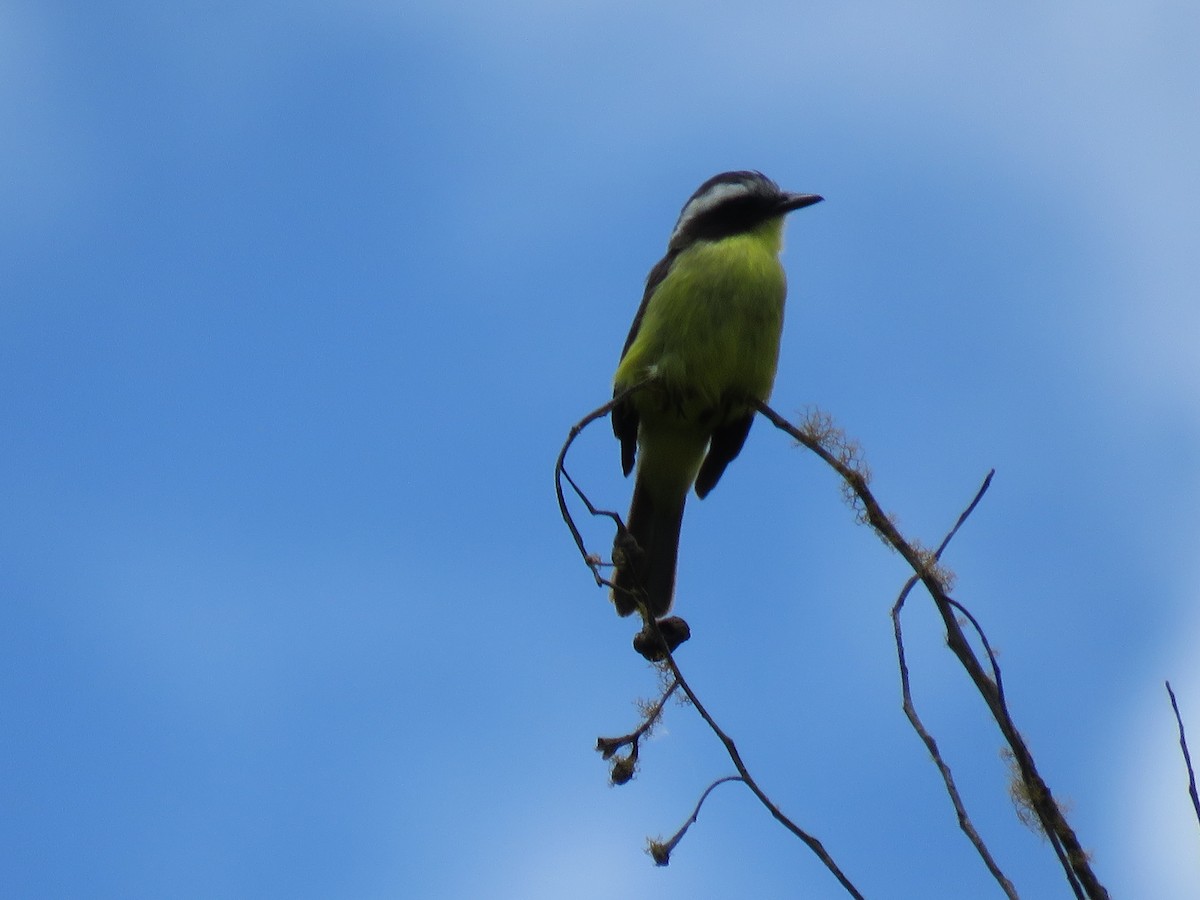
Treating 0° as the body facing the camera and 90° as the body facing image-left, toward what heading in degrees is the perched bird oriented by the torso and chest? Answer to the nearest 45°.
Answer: approximately 315°
